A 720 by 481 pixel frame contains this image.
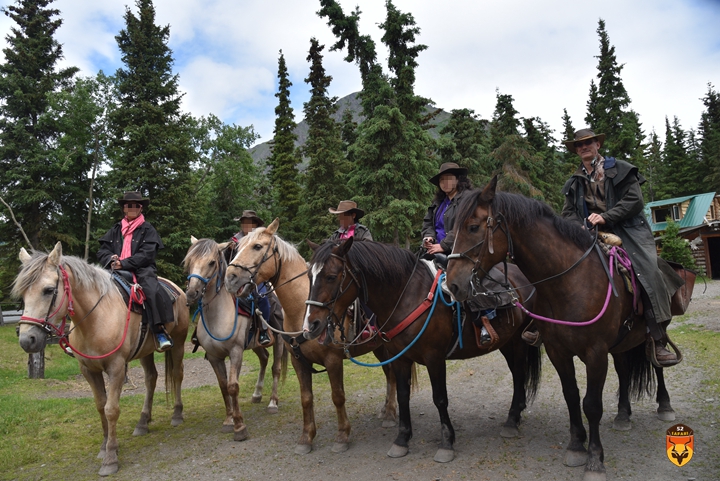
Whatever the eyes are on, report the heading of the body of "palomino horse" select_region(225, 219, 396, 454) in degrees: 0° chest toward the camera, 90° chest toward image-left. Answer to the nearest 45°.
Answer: approximately 45°

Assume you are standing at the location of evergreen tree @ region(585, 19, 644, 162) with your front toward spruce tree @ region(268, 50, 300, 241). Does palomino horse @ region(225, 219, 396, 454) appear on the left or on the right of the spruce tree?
left

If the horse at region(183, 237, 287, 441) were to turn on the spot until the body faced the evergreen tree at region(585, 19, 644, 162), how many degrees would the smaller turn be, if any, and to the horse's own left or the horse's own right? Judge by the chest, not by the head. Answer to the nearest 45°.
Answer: approximately 180°

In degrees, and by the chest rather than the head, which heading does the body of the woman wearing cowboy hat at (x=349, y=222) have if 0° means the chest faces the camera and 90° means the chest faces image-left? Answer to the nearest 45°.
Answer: approximately 45°

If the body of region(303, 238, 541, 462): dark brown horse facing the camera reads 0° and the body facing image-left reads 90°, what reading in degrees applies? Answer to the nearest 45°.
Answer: approximately 45°

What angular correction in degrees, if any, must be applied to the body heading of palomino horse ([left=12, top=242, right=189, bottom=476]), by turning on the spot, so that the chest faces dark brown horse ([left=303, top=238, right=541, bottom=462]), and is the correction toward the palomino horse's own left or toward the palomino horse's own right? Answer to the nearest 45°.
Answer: approximately 90° to the palomino horse's own left

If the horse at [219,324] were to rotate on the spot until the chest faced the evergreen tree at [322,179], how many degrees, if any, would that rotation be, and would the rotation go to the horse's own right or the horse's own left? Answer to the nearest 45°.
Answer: approximately 135° to the horse's own right

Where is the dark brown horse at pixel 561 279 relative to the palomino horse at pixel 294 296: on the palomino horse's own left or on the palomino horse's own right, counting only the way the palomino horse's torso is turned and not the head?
on the palomino horse's own left

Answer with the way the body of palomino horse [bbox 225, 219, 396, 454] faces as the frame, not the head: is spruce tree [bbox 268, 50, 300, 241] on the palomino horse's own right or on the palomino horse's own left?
on the palomino horse's own right

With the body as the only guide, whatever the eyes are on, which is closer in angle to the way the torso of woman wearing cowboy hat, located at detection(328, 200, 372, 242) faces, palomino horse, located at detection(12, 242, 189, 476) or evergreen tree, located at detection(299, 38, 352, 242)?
the palomino horse
